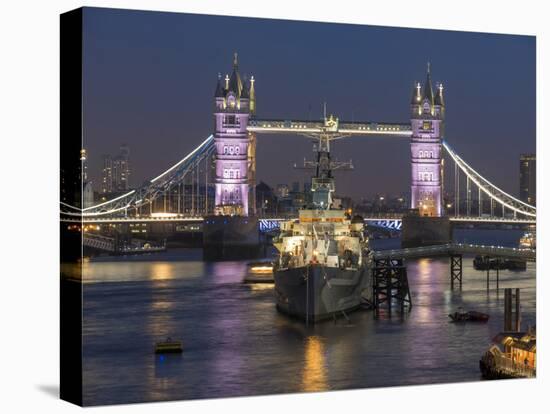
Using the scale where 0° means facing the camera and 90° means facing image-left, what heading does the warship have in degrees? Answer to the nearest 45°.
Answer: approximately 0°
